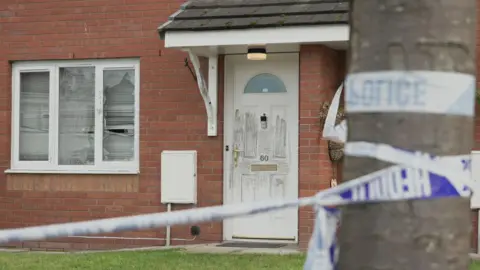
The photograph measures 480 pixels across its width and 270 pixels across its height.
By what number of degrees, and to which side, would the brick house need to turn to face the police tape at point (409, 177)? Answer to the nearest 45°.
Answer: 0° — it already faces it

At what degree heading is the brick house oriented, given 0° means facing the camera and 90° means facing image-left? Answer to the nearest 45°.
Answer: approximately 0°

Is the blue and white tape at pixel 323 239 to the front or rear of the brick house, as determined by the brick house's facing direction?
to the front

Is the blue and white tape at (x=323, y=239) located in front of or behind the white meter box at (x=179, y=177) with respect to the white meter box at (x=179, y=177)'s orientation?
in front

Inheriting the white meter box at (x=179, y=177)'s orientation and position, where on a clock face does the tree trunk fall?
The tree trunk is roughly at 12 o'clock from the white meter box.

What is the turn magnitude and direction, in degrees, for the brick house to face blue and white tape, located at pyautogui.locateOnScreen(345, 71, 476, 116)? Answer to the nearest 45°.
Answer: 0° — it already faces it

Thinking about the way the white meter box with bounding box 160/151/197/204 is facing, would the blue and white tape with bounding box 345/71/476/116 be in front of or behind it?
in front

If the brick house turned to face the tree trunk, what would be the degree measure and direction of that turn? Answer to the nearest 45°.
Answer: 0° — it already faces it
